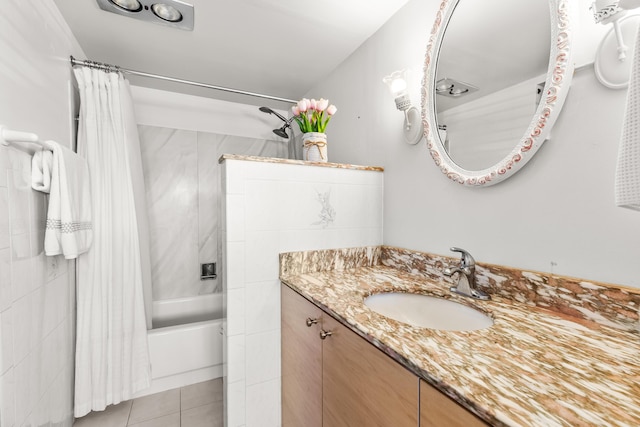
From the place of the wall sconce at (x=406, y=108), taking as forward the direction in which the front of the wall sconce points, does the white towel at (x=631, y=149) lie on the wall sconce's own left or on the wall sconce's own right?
on the wall sconce's own left

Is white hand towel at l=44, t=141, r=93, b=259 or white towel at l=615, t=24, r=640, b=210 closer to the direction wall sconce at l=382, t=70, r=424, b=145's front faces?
the white hand towel

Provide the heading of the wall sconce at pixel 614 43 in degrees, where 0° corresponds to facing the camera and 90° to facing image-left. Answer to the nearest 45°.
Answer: approximately 45°

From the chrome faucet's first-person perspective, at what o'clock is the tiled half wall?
The tiled half wall is roughly at 1 o'clock from the chrome faucet.

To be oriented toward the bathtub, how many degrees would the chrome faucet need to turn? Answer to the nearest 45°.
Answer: approximately 45° to its right

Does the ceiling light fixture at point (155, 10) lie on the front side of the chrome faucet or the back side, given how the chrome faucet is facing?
on the front side

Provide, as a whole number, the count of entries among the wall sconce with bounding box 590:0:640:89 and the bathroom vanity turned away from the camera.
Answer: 0

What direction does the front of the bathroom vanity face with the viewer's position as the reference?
facing the viewer and to the left of the viewer

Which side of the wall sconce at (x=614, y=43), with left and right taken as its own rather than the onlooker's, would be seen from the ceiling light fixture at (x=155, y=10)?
front

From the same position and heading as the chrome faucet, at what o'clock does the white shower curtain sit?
The white shower curtain is roughly at 1 o'clock from the chrome faucet.
